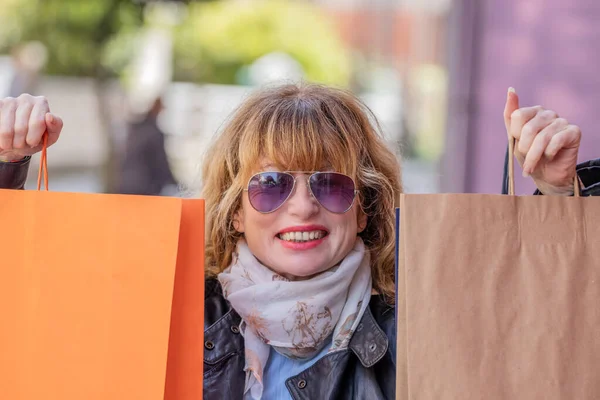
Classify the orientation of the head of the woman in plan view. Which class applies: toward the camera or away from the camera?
toward the camera

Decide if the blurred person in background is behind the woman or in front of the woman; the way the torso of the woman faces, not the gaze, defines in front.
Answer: behind

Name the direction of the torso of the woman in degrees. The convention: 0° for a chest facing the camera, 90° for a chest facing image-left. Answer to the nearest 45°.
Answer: approximately 0°
